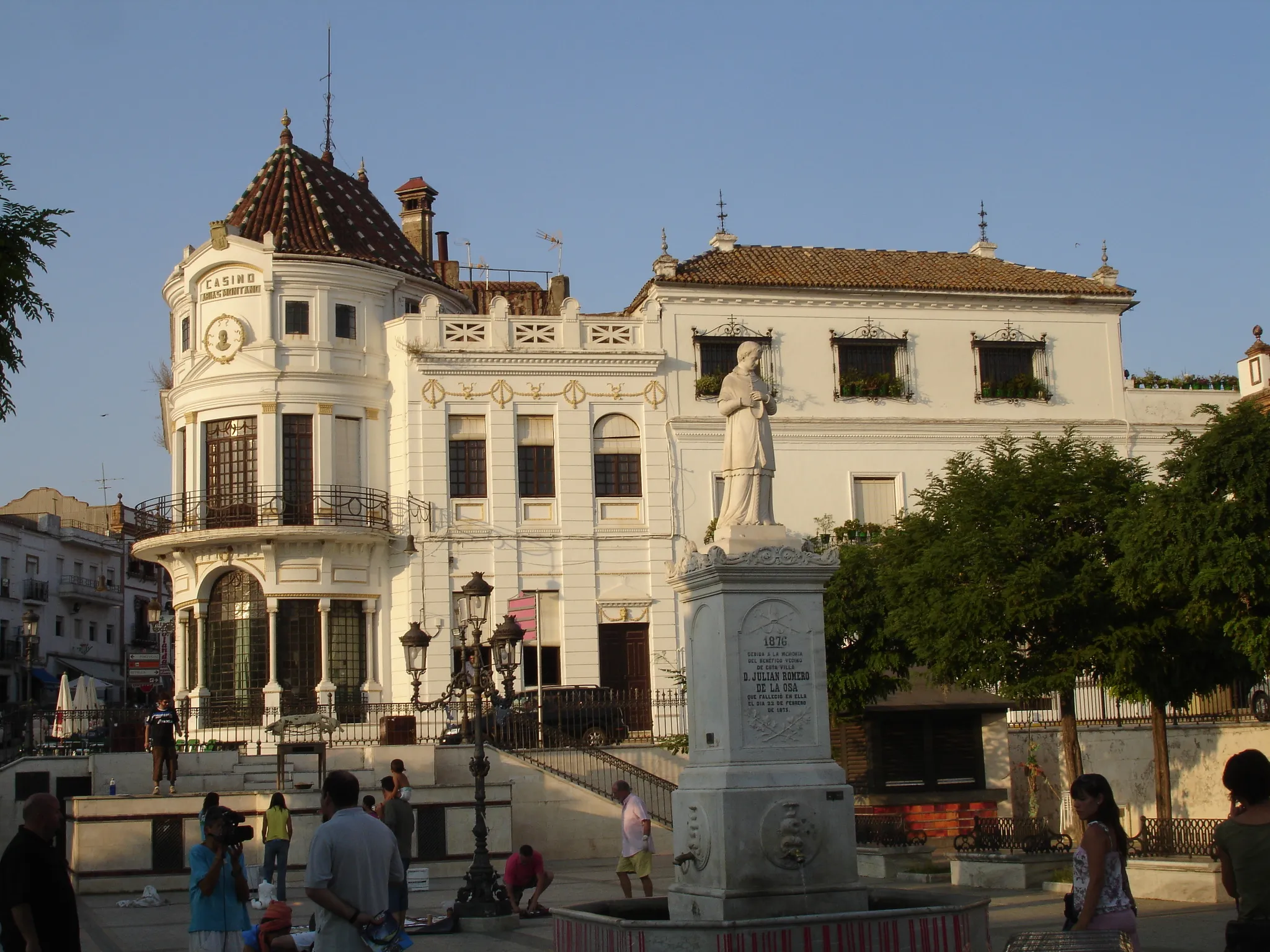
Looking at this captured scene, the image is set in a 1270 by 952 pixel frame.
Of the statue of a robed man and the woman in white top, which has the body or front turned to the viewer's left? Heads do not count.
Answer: the woman in white top

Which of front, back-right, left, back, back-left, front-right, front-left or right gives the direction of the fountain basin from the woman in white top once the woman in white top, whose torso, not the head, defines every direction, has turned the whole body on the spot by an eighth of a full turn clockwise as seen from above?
front

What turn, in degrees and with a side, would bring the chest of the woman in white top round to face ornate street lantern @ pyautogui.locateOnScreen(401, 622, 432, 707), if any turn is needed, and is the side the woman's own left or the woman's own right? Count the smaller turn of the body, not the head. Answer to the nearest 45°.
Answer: approximately 45° to the woman's own right

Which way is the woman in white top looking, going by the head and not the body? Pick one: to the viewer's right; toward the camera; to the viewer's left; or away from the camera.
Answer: to the viewer's left

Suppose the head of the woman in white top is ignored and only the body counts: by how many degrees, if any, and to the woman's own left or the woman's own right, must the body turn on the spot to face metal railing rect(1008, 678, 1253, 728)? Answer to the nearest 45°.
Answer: approximately 90° to the woman's own right

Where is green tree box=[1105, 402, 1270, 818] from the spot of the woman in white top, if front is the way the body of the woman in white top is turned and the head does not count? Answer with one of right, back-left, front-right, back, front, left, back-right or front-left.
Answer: right

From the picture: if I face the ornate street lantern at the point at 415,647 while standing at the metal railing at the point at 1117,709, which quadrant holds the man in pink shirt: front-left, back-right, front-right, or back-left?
front-left

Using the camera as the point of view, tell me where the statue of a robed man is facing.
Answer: facing the viewer and to the right of the viewer

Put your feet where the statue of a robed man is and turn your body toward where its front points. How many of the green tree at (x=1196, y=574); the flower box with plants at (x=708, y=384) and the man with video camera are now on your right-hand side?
1

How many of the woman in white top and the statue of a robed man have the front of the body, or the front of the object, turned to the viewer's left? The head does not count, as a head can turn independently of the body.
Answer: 1

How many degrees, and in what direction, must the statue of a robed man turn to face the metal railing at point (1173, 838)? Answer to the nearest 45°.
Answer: approximately 90° to its left

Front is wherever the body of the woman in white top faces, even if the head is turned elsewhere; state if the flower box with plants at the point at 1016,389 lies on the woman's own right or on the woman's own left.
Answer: on the woman's own right

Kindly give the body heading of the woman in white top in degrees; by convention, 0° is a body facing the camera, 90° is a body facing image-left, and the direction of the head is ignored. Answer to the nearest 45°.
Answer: approximately 90°
